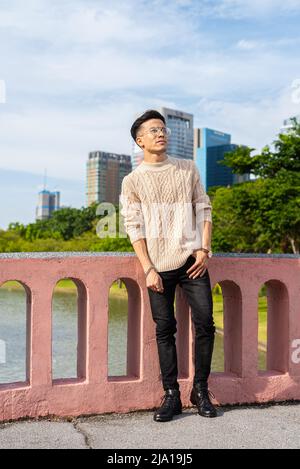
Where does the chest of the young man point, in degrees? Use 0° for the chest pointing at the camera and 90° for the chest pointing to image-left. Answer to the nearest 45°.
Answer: approximately 0°

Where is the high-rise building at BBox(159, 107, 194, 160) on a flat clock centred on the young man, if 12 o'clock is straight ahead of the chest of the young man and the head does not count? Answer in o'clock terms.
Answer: The high-rise building is roughly at 6 o'clock from the young man.

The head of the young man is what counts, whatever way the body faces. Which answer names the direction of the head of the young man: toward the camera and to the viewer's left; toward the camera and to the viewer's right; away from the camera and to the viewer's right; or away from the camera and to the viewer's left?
toward the camera and to the viewer's right
